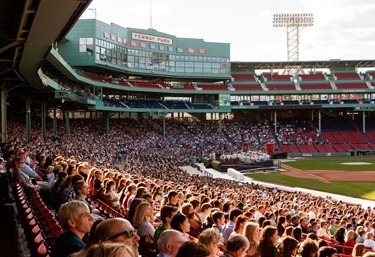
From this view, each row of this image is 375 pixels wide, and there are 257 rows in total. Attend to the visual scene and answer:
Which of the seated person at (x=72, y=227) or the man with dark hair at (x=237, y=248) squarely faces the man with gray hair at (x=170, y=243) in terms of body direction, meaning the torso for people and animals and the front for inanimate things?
the seated person

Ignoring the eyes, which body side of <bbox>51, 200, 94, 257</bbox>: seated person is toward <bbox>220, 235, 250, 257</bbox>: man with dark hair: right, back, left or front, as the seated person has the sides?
front

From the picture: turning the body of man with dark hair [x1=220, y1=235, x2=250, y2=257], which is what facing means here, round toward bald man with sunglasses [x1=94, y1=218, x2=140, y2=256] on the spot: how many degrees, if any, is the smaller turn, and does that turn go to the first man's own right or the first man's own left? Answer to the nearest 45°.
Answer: approximately 180°

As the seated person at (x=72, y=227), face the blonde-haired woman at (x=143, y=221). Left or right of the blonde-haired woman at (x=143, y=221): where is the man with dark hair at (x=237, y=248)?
right

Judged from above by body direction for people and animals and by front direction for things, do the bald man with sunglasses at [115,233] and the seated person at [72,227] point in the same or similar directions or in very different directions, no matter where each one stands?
same or similar directions

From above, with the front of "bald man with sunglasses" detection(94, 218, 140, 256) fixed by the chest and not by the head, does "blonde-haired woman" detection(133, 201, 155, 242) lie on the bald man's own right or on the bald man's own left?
on the bald man's own left

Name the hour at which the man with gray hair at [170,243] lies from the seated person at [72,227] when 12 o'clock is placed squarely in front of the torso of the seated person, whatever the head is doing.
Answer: The man with gray hair is roughly at 12 o'clock from the seated person.

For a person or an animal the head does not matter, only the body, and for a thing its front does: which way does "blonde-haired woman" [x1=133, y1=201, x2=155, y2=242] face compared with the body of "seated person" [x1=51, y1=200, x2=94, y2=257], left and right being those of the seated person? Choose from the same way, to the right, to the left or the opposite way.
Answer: the same way

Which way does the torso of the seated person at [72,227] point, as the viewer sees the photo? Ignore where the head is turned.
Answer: to the viewer's right

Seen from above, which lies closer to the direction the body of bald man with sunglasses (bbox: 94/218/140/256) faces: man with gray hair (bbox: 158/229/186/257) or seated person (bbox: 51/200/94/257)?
the man with gray hair

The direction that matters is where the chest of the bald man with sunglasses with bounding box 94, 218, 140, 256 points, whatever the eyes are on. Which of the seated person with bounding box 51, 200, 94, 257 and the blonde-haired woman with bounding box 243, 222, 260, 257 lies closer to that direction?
the blonde-haired woman

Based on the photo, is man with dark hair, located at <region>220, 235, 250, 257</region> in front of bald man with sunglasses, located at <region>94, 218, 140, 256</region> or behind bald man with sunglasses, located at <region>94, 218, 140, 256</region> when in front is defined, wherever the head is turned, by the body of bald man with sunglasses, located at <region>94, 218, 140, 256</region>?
in front

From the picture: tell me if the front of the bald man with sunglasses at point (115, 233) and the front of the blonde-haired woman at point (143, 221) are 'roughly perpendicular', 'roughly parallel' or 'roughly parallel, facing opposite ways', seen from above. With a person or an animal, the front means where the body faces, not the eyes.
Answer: roughly parallel

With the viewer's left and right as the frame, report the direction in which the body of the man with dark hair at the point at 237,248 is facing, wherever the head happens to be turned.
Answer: facing away from the viewer and to the right of the viewer

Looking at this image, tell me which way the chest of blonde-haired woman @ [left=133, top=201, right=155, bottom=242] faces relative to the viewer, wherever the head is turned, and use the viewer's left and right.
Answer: facing to the right of the viewer

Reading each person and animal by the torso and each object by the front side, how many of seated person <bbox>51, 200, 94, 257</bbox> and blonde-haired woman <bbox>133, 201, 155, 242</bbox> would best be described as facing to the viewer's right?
2

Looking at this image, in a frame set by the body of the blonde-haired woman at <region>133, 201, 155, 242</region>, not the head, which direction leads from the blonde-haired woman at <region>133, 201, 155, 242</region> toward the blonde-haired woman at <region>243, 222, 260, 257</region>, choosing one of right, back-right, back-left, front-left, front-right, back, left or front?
front

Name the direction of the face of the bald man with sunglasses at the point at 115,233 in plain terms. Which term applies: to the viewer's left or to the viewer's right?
to the viewer's right

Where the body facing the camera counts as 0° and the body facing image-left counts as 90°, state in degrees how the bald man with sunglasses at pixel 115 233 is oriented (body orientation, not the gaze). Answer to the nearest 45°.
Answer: approximately 270°
